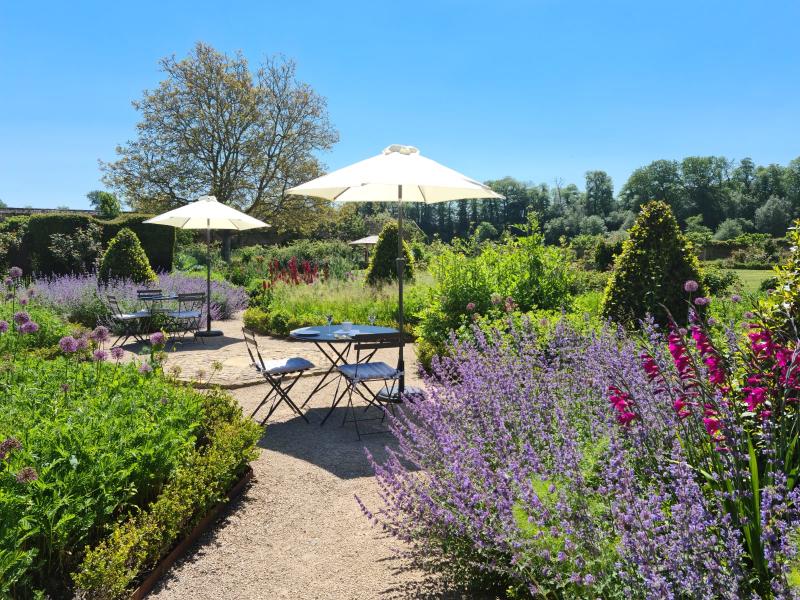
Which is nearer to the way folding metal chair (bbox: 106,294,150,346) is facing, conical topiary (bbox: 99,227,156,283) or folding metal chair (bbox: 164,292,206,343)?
the folding metal chair

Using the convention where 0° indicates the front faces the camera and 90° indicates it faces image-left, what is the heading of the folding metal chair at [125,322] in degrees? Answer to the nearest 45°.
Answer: approximately 270°

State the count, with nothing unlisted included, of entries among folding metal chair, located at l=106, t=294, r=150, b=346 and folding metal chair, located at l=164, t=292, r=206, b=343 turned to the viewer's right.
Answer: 1

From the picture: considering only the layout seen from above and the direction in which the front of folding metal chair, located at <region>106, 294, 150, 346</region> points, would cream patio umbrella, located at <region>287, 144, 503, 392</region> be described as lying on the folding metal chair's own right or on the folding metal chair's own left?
on the folding metal chair's own right

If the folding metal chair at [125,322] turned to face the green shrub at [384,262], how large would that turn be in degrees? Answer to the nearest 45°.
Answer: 0° — it already faces it

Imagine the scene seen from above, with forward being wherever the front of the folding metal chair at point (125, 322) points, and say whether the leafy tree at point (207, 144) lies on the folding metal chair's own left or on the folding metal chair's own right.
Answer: on the folding metal chair's own left

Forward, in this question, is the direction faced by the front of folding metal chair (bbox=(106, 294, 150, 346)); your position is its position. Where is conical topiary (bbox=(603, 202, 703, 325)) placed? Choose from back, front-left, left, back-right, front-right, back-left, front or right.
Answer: front-right

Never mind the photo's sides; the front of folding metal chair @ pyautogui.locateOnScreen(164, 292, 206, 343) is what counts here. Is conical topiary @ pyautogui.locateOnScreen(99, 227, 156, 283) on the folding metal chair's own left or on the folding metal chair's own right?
on the folding metal chair's own right

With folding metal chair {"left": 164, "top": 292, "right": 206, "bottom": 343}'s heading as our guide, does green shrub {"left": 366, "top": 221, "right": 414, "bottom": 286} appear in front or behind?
behind

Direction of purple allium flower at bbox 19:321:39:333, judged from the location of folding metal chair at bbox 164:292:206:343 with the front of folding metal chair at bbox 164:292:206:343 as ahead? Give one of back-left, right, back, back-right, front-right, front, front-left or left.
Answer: front-left
